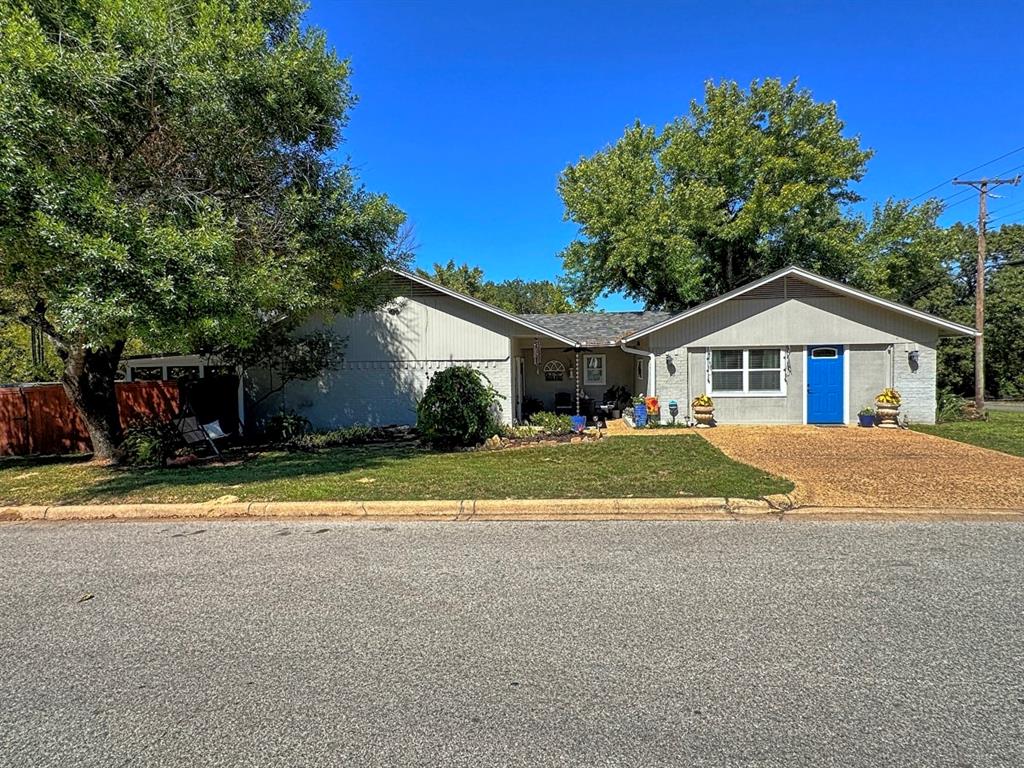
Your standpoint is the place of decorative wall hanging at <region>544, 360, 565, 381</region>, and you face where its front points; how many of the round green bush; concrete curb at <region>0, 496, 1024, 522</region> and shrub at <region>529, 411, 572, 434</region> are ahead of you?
3

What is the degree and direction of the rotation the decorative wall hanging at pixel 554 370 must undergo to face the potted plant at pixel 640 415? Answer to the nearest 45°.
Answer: approximately 45° to its left

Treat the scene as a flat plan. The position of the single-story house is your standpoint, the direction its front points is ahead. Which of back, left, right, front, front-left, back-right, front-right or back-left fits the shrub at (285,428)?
right

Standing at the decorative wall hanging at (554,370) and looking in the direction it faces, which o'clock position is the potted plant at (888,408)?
The potted plant is roughly at 10 o'clock from the decorative wall hanging.

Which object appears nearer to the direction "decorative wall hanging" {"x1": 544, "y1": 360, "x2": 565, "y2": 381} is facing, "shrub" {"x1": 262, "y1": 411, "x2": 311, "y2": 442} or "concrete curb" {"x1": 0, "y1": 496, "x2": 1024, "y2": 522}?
the concrete curb

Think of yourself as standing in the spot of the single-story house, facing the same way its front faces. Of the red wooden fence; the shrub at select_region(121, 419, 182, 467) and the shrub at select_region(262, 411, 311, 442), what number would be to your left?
0

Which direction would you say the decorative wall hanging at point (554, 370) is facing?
toward the camera

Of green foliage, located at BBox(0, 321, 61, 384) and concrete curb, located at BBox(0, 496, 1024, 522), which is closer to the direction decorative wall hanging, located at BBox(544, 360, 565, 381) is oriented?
the concrete curb

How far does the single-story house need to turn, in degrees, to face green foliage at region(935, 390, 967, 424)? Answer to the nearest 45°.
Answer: approximately 90° to its left

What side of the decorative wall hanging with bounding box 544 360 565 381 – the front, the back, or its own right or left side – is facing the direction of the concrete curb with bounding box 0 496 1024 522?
front

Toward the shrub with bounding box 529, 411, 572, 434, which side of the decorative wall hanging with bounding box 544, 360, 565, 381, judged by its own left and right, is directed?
front

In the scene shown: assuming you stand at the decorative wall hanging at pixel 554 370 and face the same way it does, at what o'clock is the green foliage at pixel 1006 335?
The green foliage is roughly at 8 o'clock from the decorative wall hanging.

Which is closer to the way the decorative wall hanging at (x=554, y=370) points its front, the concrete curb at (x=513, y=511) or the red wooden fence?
the concrete curb

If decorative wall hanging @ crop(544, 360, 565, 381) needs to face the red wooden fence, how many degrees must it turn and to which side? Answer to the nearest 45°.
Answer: approximately 45° to its right

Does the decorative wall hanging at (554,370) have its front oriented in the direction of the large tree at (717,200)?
no

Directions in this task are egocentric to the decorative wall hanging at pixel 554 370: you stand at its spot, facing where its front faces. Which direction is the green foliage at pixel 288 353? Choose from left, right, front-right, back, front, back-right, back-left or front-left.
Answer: front-right

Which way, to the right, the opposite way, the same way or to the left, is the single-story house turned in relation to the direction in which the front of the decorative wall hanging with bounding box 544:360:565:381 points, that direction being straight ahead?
the same way

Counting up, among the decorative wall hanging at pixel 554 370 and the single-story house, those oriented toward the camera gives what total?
2

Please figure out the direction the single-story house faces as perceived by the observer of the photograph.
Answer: facing the viewer
